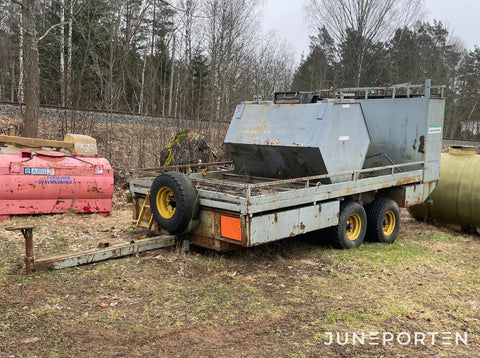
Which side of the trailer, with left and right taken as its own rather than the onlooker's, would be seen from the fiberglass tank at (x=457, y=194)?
back

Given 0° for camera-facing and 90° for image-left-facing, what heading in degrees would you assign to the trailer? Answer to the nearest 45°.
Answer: approximately 45°

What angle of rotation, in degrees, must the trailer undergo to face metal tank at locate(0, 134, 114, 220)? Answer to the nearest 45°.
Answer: approximately 45° to its right
